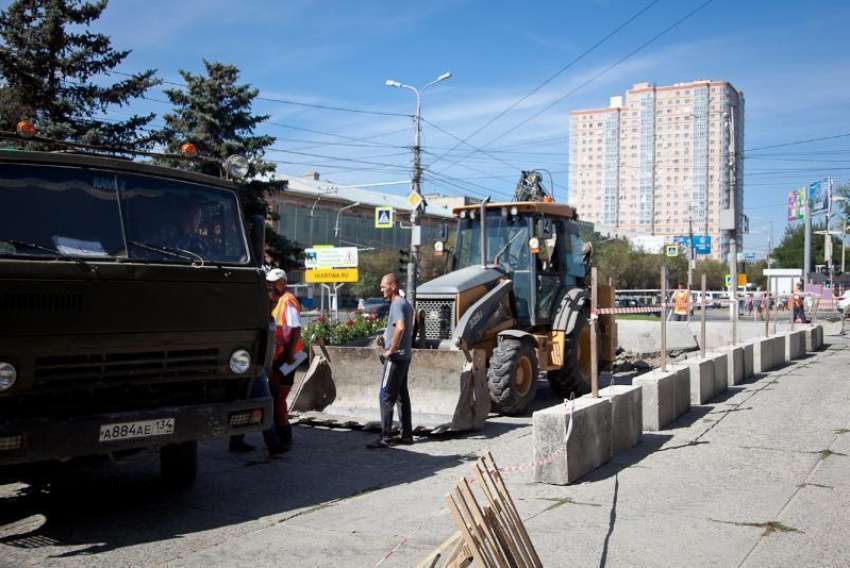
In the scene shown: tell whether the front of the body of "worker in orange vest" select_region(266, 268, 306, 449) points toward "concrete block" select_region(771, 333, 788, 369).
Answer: no

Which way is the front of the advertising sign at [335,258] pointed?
toward the camera

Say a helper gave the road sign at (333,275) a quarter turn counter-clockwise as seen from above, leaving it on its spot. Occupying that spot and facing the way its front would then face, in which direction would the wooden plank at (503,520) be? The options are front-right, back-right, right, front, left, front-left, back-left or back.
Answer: right

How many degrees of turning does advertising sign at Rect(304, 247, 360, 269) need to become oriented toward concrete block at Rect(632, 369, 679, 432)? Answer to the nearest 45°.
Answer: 0° — it already faces it

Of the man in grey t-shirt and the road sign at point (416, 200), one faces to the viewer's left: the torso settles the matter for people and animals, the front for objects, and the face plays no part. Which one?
the man in grey t-shirt

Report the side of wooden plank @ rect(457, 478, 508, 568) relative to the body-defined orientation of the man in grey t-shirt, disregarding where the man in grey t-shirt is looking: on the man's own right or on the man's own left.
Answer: on the man's own left

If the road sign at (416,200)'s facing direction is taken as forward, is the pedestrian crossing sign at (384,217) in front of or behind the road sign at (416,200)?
behind

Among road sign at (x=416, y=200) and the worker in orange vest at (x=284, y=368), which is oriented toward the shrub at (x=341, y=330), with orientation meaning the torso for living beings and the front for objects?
the road sign

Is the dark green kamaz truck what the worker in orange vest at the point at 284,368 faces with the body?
yes

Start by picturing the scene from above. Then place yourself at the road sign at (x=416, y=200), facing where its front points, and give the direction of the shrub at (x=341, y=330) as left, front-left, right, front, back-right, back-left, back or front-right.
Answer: front

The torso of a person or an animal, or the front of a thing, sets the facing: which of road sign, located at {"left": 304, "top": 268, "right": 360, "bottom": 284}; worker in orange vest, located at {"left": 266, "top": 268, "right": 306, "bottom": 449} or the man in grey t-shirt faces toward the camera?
the road sign

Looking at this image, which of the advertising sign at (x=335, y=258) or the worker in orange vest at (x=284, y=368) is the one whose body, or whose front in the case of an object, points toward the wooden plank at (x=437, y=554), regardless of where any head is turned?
the advertising sign

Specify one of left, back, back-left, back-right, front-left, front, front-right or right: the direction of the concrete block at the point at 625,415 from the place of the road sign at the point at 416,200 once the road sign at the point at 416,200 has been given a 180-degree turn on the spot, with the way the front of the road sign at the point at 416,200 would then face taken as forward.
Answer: back

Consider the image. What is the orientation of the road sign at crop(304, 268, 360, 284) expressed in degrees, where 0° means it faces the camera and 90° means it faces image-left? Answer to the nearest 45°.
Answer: approximately 0°

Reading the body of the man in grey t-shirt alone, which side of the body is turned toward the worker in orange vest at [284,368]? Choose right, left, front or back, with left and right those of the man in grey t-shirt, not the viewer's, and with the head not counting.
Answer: front

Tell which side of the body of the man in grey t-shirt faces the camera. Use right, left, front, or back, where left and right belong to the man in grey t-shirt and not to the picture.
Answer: left

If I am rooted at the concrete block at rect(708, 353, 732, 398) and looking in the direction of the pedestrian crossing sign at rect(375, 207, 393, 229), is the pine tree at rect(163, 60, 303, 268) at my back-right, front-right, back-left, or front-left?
front-left

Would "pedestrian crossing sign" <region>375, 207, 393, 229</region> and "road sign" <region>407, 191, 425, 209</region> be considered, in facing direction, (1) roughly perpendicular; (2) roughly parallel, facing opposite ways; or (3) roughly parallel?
roughly parallel

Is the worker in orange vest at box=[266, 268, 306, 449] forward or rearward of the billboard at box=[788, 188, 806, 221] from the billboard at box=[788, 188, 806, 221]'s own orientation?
forward

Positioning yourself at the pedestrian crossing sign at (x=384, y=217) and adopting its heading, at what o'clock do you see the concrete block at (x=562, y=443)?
The concrete block is roughly at 12 o'clock from the pedestrian crossing sign.

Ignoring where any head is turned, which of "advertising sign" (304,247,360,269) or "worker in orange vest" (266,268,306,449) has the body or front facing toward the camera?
the advertising sign

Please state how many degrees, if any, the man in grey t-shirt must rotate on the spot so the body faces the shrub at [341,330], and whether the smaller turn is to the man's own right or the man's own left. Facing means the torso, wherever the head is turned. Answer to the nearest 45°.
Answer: approximately 90° to the man's own right
